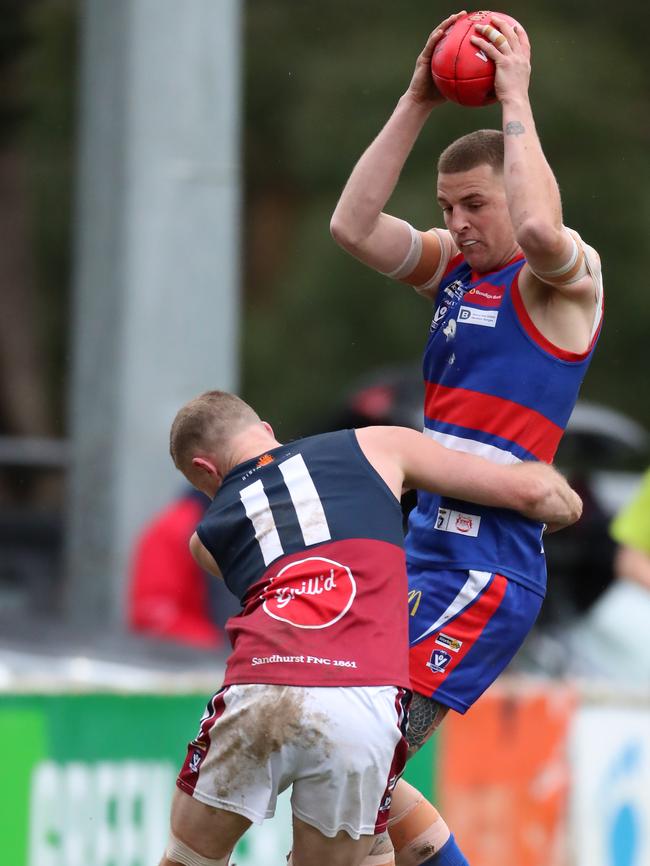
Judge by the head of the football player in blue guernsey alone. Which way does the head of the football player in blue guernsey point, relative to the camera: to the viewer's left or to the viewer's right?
to the viewer's left

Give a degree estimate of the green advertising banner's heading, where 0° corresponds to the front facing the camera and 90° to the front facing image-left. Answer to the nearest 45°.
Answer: approximately 0°

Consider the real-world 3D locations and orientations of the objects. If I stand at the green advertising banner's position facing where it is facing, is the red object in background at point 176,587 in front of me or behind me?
behind

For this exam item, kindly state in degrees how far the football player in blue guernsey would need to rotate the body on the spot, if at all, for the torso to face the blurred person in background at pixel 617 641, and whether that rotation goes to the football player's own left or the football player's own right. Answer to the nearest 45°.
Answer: approximately 135° to the football player's own right

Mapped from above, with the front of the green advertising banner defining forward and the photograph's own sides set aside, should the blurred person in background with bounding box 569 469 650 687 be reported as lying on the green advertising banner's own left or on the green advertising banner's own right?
on the green advertising banner's own left

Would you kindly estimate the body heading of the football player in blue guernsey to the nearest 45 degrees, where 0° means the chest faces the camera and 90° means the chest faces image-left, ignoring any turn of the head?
approximately 45°
